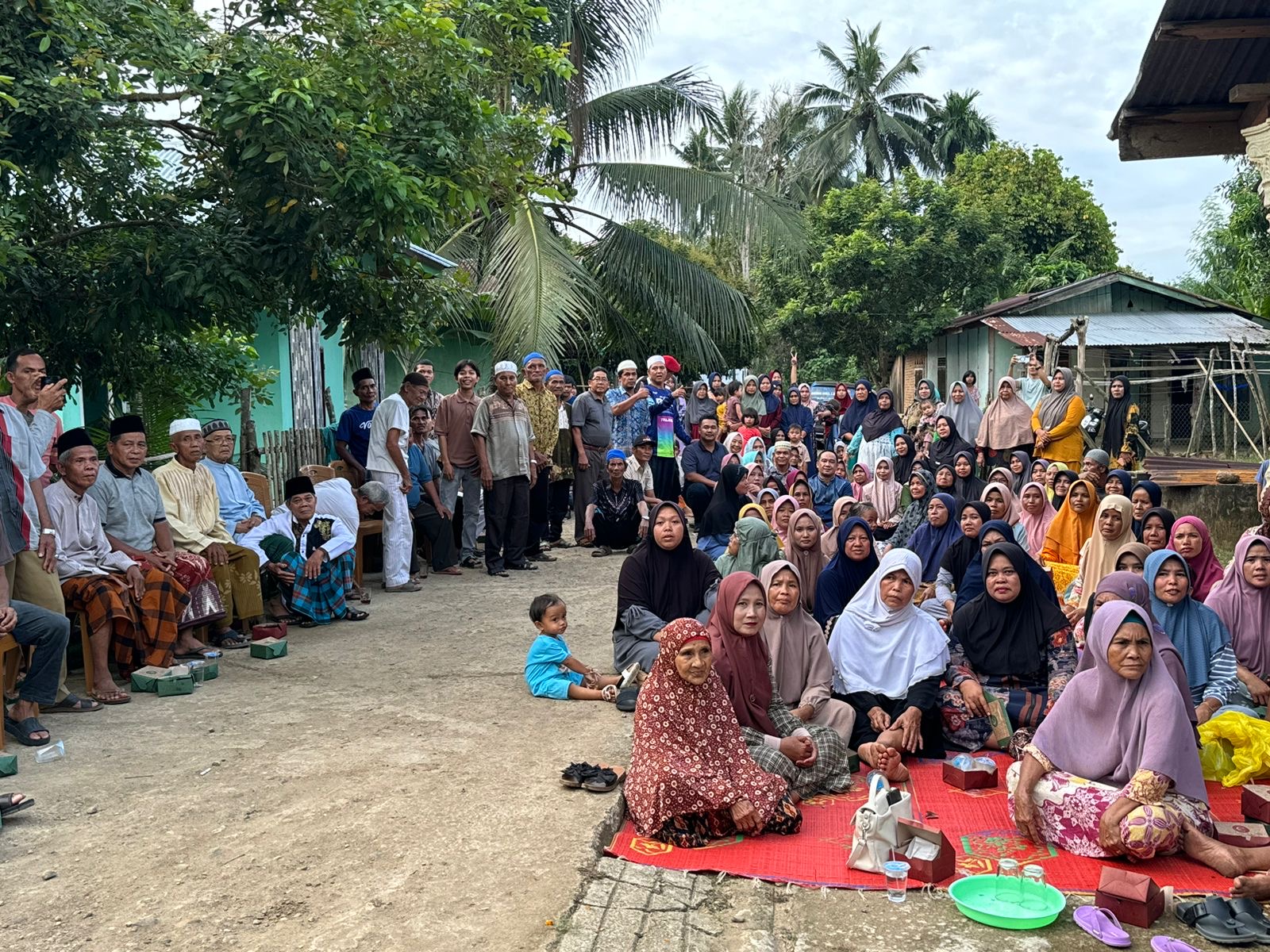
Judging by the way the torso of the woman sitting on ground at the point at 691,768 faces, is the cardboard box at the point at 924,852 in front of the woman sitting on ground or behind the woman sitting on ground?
in front

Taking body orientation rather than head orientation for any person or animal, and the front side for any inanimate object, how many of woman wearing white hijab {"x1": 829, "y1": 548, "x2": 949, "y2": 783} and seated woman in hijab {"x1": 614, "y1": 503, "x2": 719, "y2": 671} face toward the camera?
2

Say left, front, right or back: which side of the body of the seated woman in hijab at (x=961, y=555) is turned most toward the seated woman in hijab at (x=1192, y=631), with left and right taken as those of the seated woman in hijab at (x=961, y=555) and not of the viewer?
left

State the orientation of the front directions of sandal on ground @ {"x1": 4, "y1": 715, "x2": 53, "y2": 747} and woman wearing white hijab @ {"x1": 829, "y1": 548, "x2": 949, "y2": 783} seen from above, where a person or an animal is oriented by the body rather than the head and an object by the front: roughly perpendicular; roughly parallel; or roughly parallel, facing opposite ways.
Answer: roughly perpendicular

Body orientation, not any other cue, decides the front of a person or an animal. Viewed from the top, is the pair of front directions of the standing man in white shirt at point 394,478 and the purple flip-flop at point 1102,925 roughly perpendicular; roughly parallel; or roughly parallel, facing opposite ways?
roughly perpendicular

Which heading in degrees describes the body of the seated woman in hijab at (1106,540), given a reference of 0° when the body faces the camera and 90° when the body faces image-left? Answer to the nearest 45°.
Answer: approximately 45°

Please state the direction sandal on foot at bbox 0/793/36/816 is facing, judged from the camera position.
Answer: facing to the right of the viewer

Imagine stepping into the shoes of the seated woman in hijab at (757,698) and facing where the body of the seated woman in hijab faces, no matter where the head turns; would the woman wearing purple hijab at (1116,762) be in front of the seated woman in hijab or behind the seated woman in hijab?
in front
